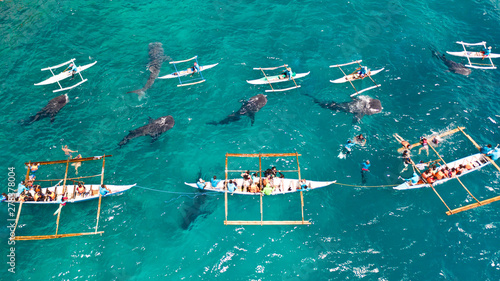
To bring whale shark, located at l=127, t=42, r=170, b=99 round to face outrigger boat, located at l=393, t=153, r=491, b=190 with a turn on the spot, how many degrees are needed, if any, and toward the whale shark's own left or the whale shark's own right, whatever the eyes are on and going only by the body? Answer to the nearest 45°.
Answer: approximately 135° to the whale shark's own right

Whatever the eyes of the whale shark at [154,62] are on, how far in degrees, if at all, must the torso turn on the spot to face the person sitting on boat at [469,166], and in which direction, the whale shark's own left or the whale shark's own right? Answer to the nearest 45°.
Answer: approximately 135° to the whale shark's own right

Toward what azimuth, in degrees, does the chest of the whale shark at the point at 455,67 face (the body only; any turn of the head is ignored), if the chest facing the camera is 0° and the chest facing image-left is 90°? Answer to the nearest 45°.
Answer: approximately 315°

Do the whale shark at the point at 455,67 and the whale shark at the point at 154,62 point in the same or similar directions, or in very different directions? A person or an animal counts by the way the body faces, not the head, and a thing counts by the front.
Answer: very different directions

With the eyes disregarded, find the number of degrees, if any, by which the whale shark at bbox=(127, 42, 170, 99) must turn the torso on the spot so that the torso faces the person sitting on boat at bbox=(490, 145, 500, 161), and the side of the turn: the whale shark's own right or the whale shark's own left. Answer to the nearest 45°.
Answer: approximately 135° to the whale shark's own right

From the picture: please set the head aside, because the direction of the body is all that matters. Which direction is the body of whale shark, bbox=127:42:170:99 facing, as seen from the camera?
away from the camera

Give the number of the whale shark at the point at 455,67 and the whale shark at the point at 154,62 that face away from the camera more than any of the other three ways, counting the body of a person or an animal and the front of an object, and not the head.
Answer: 1
